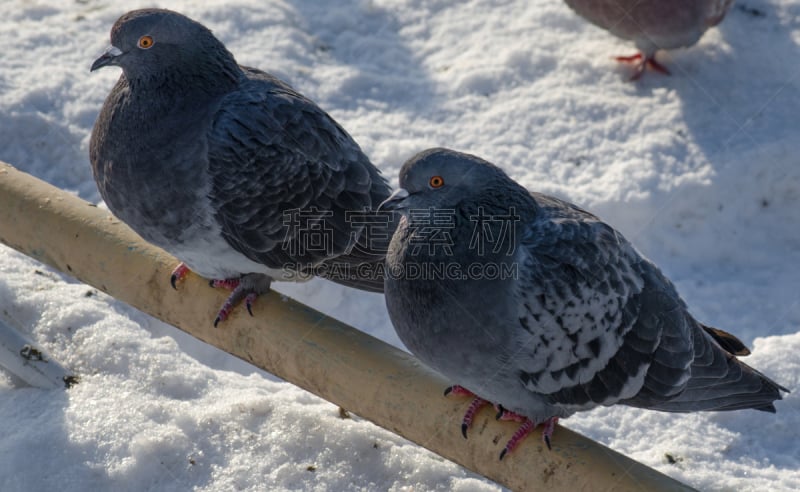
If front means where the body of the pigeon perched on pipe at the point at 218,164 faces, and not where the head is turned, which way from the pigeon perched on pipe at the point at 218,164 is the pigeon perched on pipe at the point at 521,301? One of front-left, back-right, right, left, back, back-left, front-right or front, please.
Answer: left

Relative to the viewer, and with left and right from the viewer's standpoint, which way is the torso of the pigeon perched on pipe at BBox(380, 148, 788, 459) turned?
facing the viewer and to the left of the viewer

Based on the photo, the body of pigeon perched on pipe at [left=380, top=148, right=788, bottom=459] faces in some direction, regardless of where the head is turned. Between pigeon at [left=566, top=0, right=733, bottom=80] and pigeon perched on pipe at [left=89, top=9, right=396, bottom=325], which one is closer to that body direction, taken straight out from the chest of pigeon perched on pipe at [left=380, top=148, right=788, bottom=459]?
the pigeon perched on pipe

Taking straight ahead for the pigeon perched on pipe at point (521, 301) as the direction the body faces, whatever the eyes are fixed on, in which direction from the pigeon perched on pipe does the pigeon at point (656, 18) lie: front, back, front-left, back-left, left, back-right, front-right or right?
back-right

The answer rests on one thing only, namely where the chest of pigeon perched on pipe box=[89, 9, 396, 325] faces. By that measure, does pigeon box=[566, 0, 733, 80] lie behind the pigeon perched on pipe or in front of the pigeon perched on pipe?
behind

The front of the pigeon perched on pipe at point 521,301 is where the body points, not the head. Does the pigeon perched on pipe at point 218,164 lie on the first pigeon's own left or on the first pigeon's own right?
on the first pigeon's own right

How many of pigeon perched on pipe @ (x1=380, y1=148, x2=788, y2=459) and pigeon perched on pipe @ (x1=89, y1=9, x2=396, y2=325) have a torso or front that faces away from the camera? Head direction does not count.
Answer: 0
